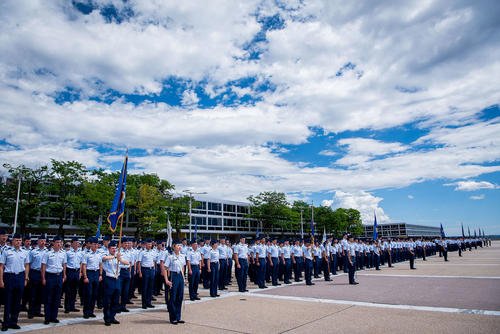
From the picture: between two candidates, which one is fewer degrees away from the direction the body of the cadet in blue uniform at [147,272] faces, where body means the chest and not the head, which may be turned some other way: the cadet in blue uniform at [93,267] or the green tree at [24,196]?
the cadet in blue uniform

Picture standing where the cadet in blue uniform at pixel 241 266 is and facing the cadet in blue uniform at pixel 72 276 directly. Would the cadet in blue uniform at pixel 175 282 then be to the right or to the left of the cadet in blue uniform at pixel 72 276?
left

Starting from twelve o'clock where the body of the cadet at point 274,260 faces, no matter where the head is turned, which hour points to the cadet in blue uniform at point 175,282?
The cadet in blue uniform is roughly at 2 o'clock from the cadet.

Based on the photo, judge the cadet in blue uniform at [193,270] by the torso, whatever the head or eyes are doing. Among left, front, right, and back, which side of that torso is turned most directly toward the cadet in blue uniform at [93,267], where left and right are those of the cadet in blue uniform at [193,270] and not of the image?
right

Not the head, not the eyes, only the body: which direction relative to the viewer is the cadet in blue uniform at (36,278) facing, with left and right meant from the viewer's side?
facing the viewer and to the right of the viewer

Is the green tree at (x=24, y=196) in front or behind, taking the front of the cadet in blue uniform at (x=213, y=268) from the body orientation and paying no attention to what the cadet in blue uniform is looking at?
behind

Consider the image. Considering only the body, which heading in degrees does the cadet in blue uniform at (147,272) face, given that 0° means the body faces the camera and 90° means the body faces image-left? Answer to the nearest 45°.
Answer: approximately 315°

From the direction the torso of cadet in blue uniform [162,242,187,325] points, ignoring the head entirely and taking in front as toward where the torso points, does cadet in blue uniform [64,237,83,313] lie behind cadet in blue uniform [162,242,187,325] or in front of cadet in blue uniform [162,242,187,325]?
behind
